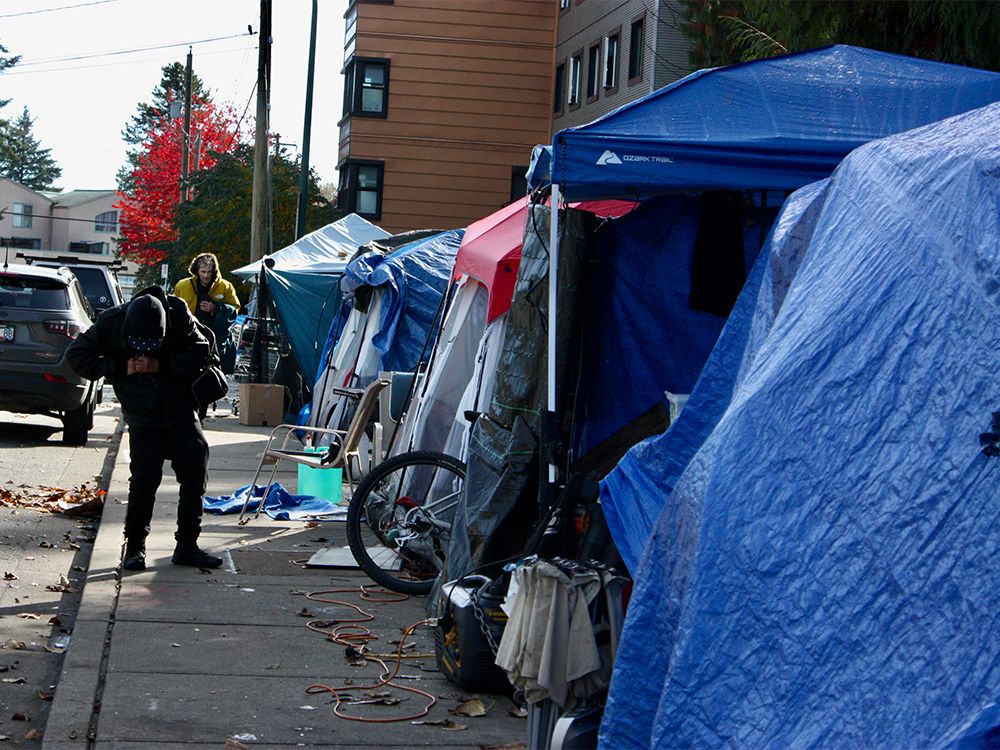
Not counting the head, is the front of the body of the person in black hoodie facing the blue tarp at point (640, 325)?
no

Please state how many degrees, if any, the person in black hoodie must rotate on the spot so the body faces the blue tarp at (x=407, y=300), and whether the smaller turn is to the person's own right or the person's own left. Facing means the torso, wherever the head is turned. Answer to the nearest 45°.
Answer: approximately 135° to the person's own left

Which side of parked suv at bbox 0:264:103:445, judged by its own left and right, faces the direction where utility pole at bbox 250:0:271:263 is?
front

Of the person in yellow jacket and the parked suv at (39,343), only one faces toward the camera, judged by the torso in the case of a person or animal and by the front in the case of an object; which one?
the person in yellow jacket

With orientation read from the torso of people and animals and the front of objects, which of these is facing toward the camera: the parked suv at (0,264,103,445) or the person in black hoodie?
the person in black hoodie

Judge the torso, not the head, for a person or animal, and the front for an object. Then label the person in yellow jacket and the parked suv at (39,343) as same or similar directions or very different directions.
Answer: very different directions

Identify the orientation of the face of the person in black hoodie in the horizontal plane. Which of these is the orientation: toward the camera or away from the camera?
toward the camera

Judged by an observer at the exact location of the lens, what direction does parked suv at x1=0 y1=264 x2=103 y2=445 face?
facing away from the viewer

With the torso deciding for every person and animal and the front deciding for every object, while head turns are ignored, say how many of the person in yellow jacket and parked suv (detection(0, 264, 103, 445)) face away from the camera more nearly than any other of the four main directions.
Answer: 1

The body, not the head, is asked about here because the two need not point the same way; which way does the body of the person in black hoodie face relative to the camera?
toward the camera

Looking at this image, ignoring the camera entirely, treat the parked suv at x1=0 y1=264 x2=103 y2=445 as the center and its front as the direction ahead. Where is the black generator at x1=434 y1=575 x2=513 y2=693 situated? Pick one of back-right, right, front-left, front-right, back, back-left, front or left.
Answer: back

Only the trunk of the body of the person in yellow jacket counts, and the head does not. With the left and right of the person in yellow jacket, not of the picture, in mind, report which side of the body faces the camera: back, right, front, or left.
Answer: front

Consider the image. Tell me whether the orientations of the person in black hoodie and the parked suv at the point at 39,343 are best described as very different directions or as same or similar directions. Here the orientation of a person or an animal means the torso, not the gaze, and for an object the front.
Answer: very different directions

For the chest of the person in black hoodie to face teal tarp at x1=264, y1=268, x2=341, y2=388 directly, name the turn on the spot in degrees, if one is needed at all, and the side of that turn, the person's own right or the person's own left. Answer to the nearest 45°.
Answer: approximately 180°

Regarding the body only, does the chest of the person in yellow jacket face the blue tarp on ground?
yes

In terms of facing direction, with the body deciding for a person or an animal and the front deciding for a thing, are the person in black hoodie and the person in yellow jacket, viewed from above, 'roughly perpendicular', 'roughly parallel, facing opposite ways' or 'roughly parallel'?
roughly parallel

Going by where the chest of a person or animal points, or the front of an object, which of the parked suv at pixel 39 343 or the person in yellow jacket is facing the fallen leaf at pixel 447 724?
the person in yellow jacket

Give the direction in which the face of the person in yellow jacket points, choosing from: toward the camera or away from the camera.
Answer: toward the camera
